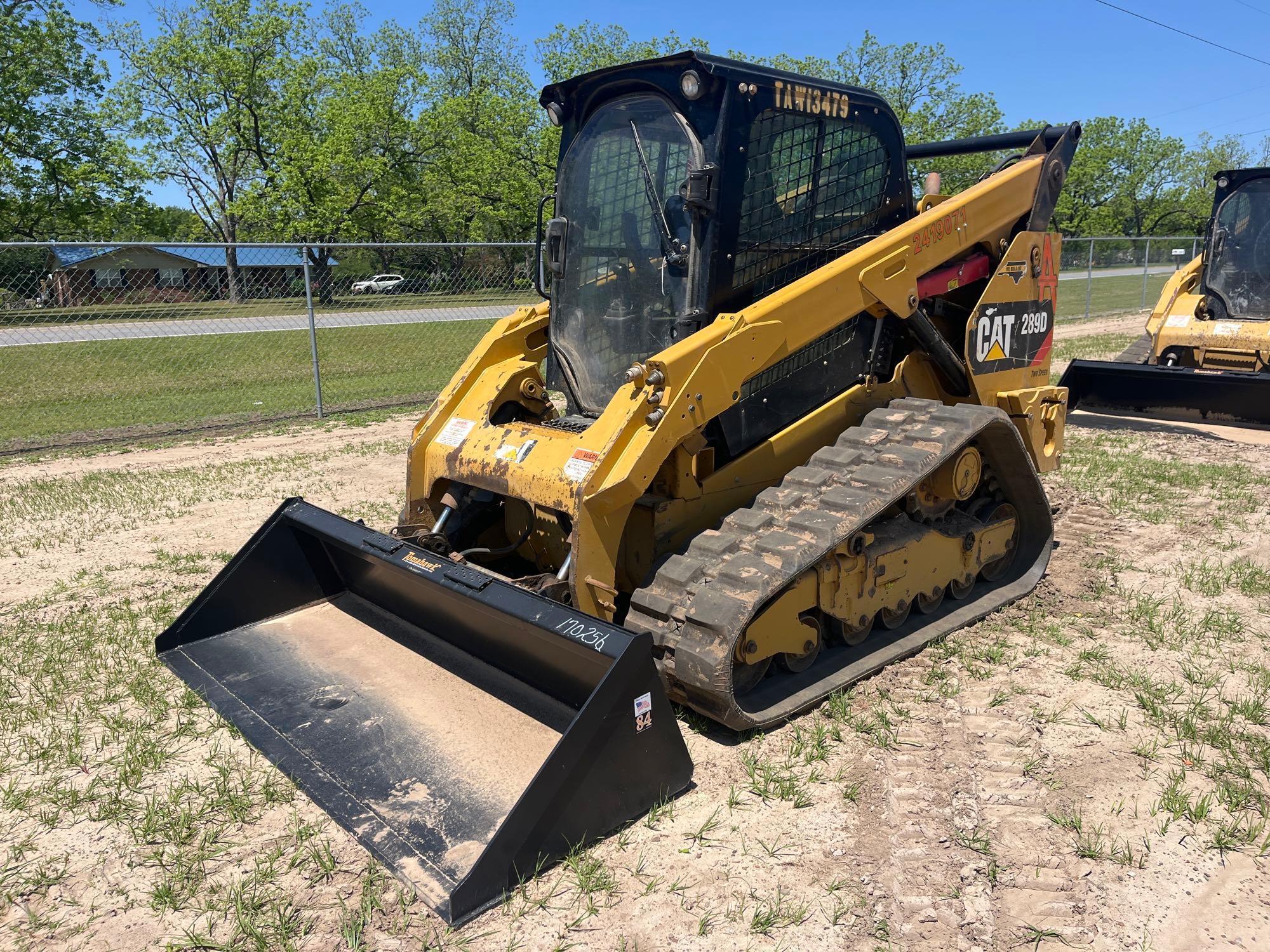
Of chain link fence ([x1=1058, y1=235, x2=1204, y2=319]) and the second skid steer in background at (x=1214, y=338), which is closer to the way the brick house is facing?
the second skid steer in background

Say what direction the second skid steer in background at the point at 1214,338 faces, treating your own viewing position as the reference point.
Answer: facing the viewer

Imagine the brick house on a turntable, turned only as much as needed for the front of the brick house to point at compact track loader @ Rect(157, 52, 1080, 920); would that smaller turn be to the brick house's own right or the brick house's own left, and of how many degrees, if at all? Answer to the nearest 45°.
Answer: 0° — it already faces it

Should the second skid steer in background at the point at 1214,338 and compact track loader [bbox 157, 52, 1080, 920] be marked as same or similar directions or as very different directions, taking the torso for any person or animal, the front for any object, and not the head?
same or similar directions

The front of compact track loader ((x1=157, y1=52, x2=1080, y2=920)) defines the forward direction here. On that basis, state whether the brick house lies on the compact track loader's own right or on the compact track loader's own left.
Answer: on the compact track loader's own right

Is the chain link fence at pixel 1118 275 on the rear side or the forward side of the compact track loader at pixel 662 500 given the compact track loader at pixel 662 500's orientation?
on the rear side

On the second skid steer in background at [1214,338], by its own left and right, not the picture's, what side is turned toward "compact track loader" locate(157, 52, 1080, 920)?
front

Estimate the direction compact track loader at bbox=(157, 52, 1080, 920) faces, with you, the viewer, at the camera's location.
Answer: facing the viewer and to the left of the viewer
